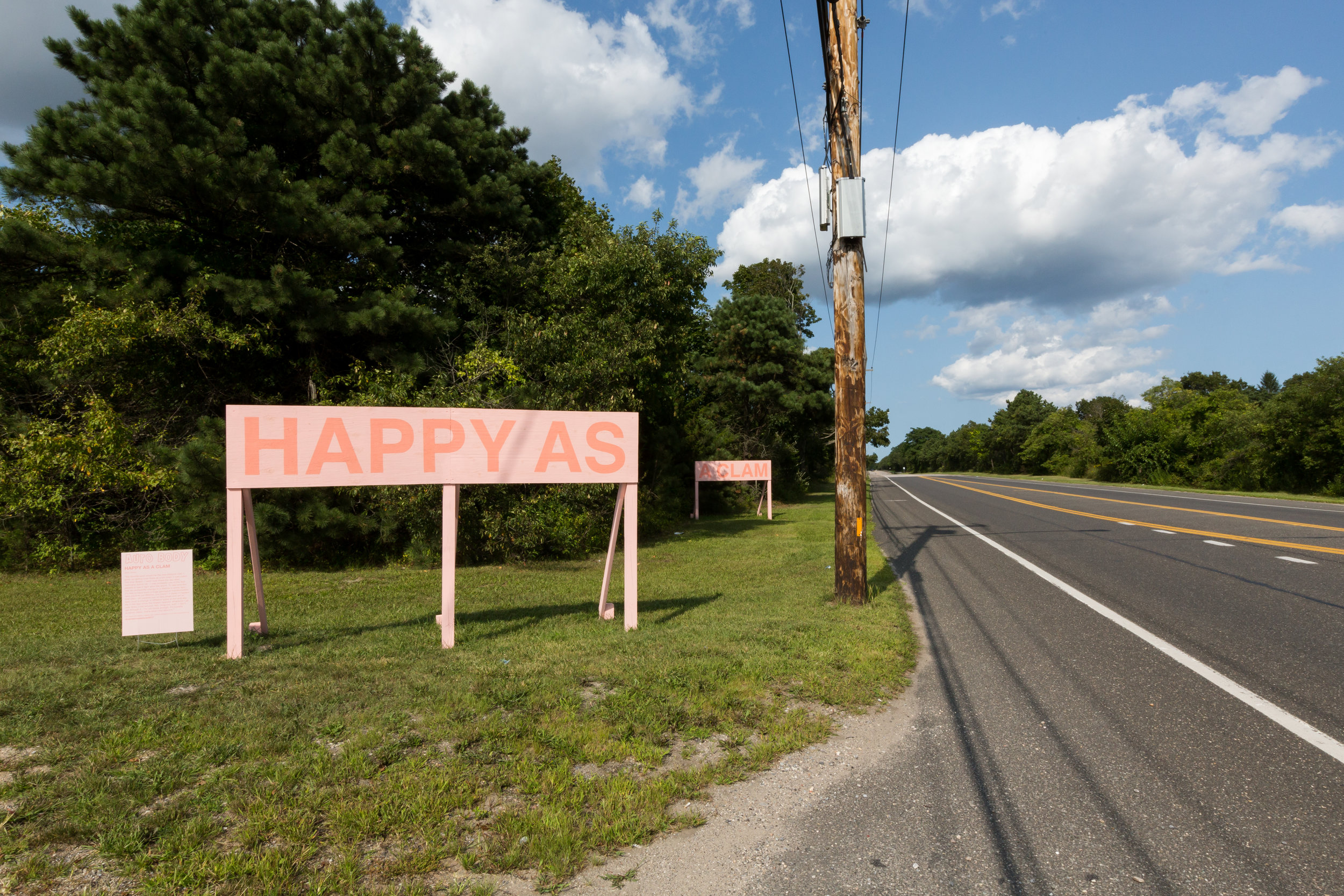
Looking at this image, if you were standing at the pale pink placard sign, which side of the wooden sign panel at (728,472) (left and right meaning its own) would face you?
front

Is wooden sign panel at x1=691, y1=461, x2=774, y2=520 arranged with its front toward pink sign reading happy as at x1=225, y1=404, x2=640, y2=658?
yes

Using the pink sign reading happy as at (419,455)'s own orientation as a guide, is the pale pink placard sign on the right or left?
on its right

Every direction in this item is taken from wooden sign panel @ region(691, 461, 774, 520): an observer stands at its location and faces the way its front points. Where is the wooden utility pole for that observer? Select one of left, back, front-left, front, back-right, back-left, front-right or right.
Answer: front

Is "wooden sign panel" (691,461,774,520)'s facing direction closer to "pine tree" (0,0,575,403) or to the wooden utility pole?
the wooden utility pole

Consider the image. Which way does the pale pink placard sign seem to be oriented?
toward the camera

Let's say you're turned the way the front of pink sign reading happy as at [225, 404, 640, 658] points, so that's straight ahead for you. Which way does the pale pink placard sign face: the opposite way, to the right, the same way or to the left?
the same way

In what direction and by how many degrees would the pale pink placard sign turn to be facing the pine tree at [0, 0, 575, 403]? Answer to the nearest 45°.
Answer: approximately 180°

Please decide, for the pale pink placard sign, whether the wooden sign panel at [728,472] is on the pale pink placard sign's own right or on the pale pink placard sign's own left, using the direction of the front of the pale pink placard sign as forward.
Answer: on the pale pink placard sign's own left

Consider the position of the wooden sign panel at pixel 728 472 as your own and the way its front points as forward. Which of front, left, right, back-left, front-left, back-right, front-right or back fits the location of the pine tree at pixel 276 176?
front-right

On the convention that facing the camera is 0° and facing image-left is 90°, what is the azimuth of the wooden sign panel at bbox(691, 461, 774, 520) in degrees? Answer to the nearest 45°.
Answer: approximately 0°

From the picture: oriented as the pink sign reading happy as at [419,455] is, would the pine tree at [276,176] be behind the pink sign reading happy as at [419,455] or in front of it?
behind

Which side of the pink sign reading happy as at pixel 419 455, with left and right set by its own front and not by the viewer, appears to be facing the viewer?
front

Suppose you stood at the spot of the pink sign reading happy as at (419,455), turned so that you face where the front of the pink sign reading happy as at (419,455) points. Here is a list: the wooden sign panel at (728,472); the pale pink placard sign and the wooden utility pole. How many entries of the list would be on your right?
1
